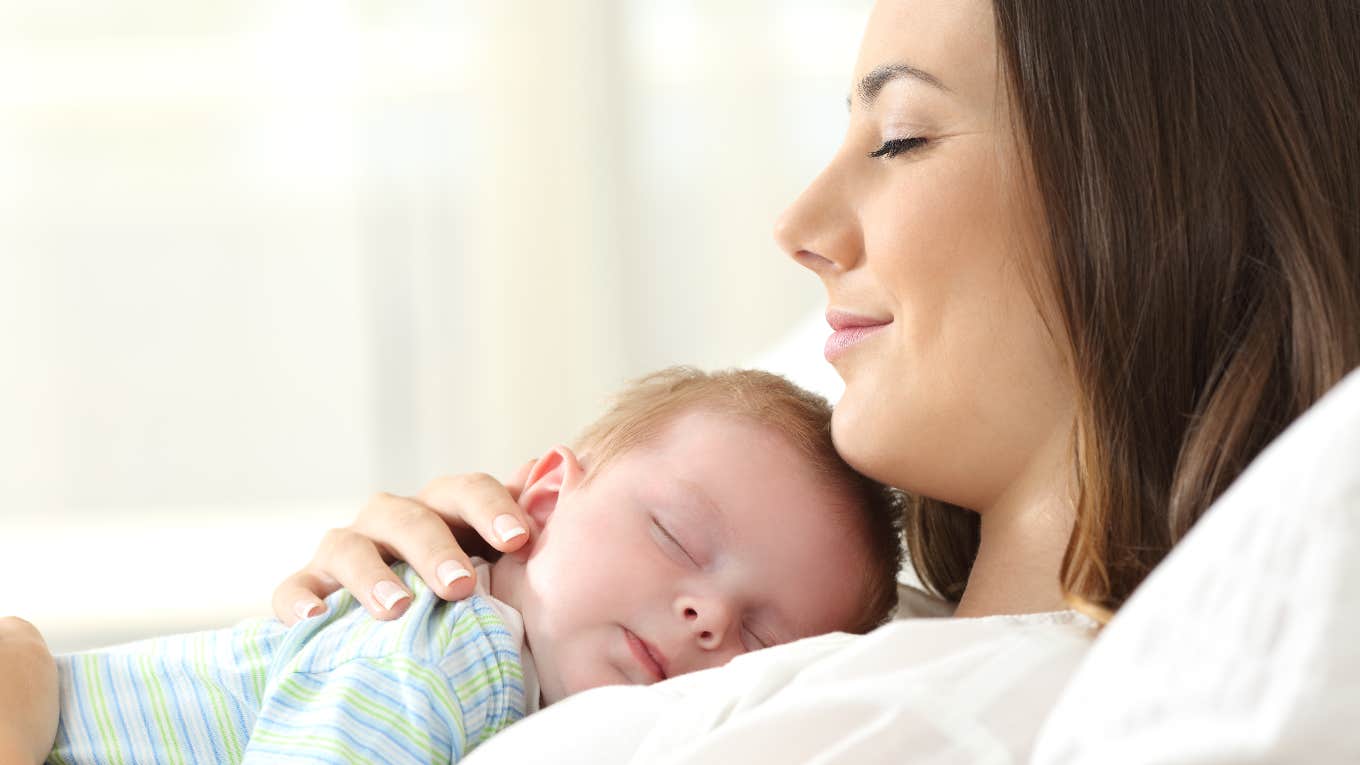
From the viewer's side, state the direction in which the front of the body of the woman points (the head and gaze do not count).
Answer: to the viewer's left

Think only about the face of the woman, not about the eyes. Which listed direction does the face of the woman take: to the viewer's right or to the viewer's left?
to the viewer's left
